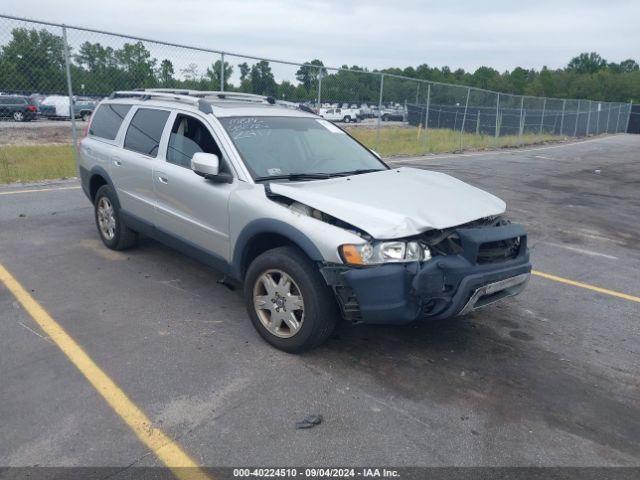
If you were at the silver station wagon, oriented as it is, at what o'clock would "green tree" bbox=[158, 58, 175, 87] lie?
The green tree is roughly at 7 o'clock from the silver station wagon.

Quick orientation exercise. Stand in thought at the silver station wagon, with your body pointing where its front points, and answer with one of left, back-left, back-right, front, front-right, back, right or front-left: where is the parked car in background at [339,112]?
back-left

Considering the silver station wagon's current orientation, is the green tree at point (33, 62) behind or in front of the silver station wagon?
behind

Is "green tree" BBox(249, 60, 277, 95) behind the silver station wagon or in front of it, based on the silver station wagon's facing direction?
behind

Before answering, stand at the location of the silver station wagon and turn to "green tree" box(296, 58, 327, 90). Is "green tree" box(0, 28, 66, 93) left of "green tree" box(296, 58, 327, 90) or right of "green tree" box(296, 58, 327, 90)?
left

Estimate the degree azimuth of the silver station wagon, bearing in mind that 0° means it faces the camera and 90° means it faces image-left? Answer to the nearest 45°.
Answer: approximately 315°

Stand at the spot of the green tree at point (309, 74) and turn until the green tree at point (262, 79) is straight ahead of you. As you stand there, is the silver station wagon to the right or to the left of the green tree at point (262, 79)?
left
